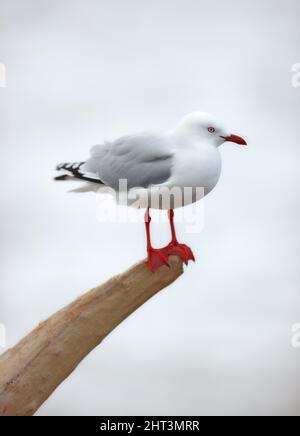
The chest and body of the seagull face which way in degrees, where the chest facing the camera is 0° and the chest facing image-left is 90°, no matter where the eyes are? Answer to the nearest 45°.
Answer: approximately 270°
